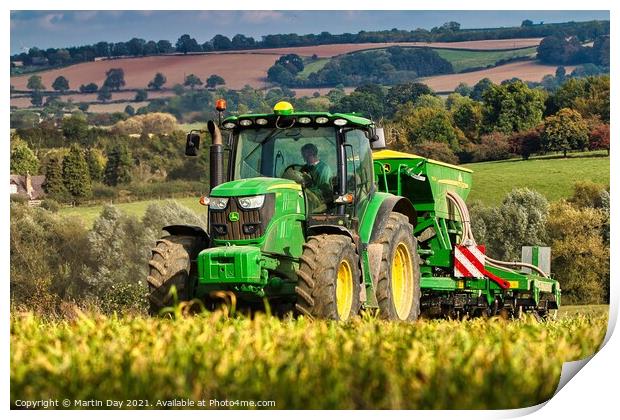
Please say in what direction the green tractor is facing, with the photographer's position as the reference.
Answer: facing the viewer and to the left of the viewer

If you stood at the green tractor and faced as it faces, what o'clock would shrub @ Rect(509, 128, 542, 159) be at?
The shrub is roughly at 5 o'clock from the green tractor.

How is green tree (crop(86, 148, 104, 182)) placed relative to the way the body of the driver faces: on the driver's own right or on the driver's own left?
on the driver's own right

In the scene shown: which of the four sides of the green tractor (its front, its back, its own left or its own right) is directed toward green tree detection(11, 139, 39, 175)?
right

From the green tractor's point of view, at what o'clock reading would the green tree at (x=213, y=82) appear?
The green tree is roughly at 4 o'clock from the green tractor.

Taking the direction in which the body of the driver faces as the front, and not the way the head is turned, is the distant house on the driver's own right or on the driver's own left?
on the driver's own right

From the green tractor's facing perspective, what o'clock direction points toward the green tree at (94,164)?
The green tree is roughly at 4 o'clock from the green tractor.

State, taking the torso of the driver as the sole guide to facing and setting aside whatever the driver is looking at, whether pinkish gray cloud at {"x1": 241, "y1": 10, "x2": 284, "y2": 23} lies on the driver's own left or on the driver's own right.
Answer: on the driver's own right
